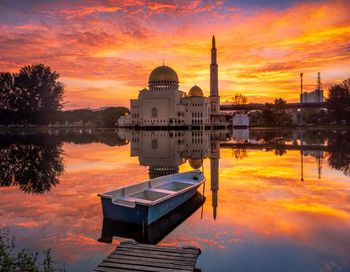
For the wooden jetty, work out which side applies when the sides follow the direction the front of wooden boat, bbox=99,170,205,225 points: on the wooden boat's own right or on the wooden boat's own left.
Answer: on the wooden boat's own right

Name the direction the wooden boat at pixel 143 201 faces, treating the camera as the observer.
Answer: facing away from the viewer and to the right of the viewer
